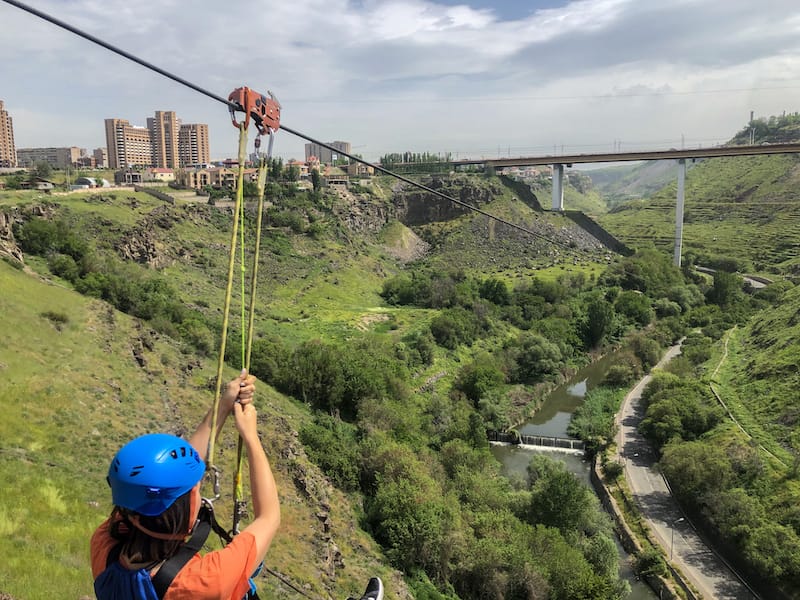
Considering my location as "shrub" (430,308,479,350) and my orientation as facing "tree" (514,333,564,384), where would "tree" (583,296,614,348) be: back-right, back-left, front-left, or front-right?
front-left

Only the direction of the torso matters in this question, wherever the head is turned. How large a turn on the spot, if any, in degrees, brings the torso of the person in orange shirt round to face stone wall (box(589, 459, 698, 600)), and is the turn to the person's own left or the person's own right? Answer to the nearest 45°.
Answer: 0° — they already face it

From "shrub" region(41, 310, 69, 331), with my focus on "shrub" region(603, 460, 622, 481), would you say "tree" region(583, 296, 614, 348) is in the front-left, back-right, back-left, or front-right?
front-left

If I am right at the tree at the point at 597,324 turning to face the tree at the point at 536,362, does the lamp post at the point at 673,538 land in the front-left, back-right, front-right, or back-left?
front-left

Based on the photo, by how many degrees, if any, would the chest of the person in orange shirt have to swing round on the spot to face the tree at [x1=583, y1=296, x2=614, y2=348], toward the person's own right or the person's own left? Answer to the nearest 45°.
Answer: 0° — they already face it

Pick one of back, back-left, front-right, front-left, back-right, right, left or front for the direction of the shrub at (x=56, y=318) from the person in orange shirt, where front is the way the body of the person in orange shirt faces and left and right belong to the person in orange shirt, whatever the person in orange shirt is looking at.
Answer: front-left

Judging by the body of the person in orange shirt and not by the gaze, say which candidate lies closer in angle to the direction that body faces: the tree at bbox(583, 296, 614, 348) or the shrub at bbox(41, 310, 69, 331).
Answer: the tree

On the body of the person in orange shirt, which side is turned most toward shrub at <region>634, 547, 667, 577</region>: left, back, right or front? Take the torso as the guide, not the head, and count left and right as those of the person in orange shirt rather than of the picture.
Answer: front

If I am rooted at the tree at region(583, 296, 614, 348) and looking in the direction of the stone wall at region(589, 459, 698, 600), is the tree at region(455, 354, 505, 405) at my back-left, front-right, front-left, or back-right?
front-right

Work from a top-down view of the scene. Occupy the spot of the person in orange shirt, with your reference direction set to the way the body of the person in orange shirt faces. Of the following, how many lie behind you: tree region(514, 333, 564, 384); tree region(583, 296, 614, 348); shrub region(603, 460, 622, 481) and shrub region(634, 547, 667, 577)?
0

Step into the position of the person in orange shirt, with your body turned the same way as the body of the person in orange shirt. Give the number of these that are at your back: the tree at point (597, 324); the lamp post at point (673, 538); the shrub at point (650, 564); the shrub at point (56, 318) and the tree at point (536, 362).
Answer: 0

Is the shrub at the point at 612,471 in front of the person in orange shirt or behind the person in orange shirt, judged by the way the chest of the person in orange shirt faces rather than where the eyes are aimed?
in front

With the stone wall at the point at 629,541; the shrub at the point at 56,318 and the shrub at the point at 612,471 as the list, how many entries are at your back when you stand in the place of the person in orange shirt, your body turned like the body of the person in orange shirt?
0

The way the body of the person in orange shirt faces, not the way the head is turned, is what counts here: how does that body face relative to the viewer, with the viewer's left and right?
facing away from the viewer and to the right of the viewer

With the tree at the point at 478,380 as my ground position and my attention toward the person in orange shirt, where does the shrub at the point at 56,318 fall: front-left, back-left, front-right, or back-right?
front-right

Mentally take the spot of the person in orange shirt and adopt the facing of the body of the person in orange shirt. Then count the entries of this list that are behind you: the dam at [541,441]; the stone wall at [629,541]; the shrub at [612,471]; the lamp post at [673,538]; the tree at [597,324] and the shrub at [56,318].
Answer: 0

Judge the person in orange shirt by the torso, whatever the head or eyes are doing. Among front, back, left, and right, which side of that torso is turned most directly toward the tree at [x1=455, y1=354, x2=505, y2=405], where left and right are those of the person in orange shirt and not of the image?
front
